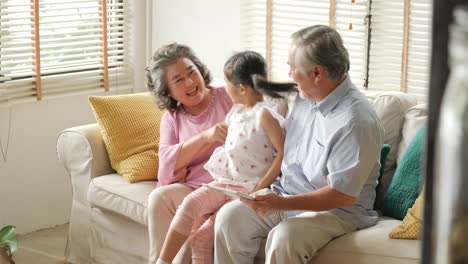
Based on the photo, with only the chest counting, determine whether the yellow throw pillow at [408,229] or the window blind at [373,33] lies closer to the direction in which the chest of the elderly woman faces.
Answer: the yellow throw pillow

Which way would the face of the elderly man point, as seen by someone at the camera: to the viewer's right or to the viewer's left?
to the viewer's left

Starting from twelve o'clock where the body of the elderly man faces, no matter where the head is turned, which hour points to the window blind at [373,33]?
The window blind is roughly at 5 o'clock from the elderly man.

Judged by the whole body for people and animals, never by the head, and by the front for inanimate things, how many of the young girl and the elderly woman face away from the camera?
0

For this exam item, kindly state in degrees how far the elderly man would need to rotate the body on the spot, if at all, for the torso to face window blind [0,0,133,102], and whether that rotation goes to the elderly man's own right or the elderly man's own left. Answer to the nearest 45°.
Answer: approximately 90° to the elderly man's own right

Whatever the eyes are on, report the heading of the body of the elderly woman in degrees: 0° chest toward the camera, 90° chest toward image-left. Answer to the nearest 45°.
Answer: approximately 0°

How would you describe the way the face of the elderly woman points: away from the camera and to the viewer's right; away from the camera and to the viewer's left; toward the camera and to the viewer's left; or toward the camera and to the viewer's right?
toward the camera and to the viewer's right

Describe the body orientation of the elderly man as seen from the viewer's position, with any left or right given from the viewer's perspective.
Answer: facing the viewer and to the left of the viewer

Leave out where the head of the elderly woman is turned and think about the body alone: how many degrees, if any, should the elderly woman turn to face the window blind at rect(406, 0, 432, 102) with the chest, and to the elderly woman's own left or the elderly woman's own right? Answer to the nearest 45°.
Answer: approximately 90° to the elderly woman's own left
